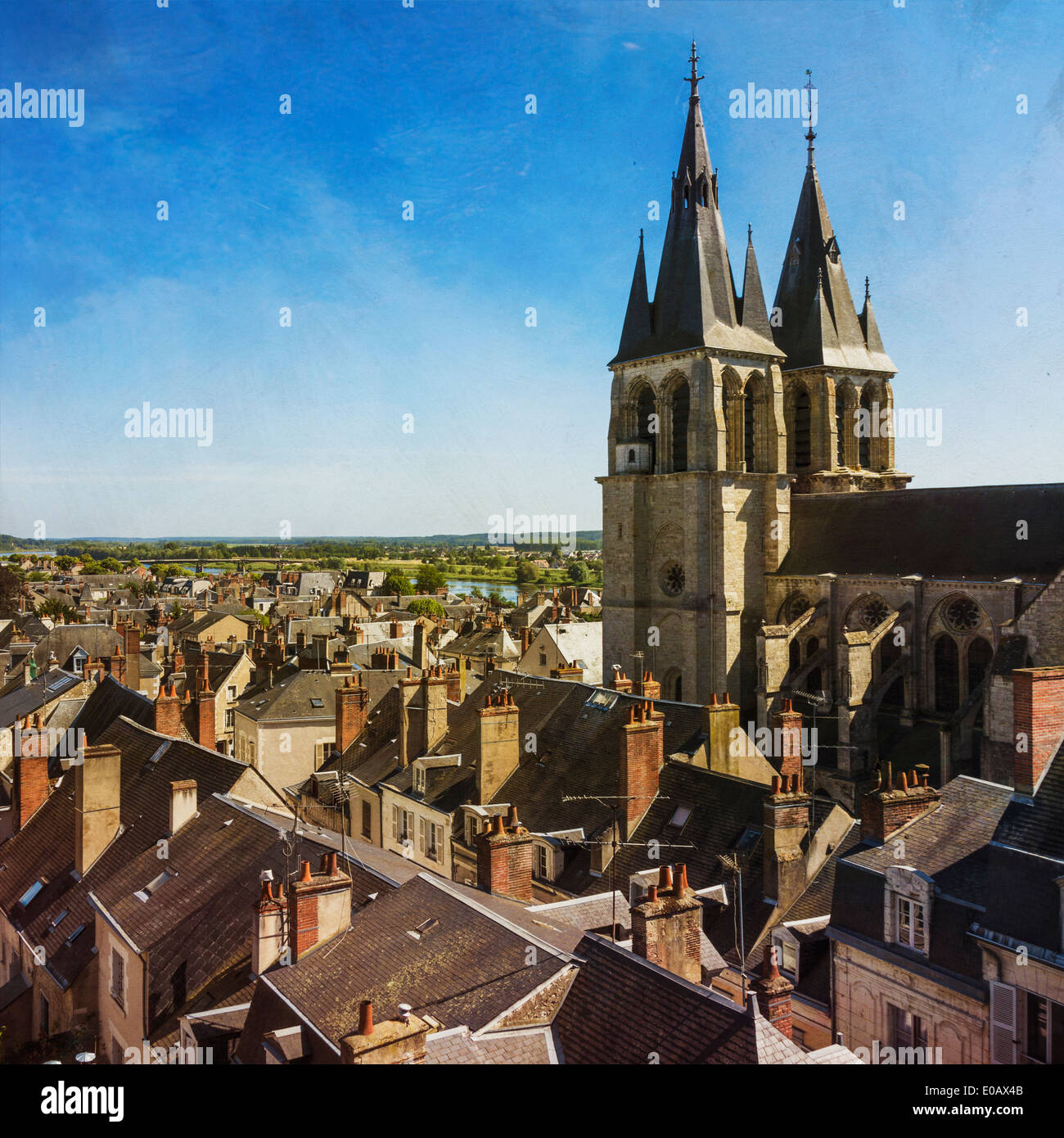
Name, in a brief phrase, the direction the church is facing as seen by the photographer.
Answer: facing away from the viewer and to the left of the viewer
